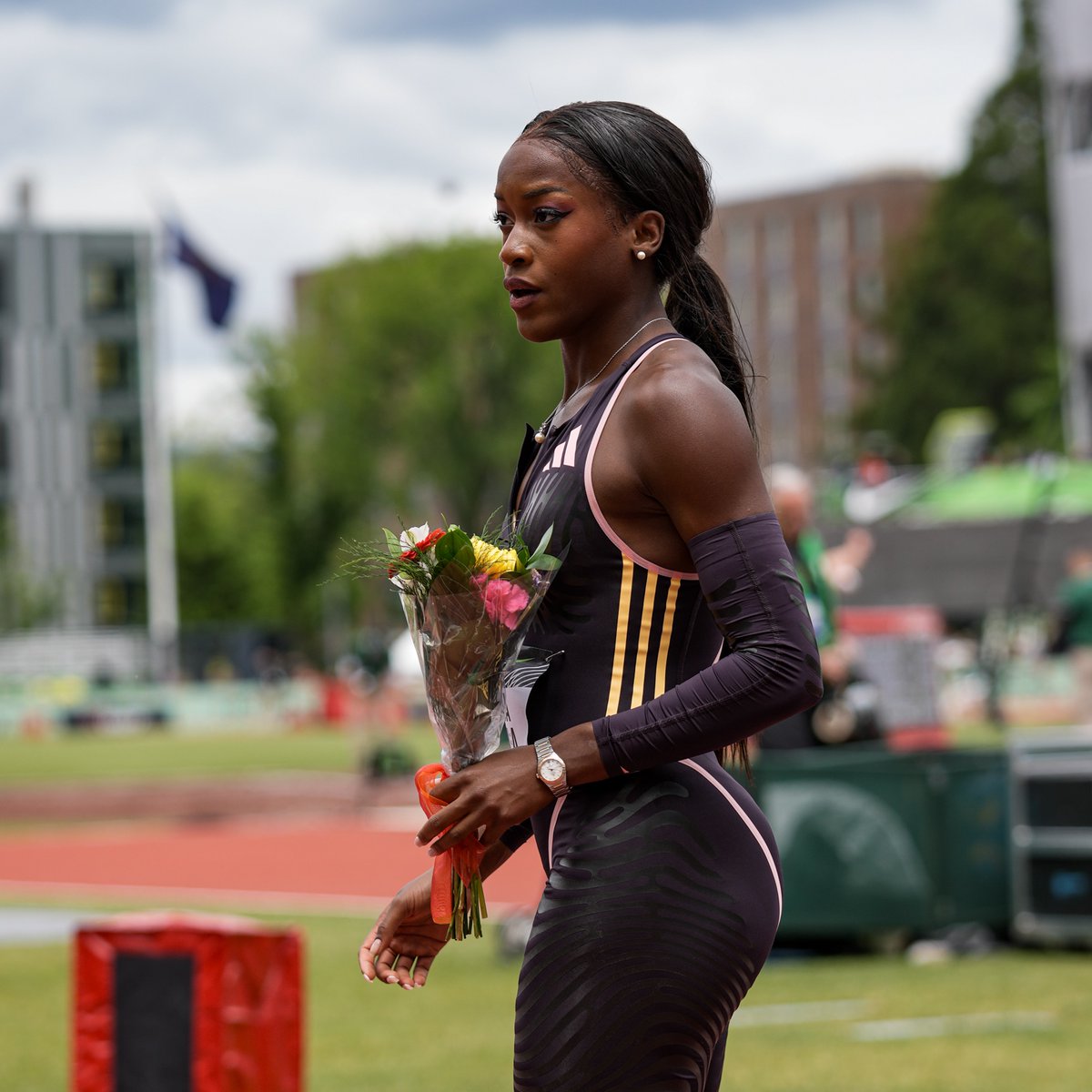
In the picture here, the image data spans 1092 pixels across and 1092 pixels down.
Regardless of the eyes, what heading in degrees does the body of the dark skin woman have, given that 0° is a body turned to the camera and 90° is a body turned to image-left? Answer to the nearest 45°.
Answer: approximately 90°

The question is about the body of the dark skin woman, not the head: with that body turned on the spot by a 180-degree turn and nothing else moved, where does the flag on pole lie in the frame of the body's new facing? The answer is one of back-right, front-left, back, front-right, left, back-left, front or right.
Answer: left
